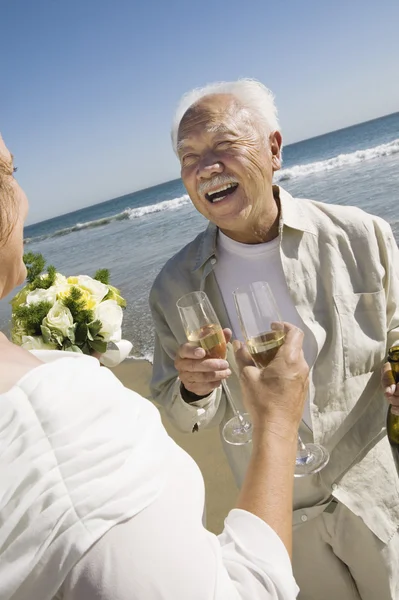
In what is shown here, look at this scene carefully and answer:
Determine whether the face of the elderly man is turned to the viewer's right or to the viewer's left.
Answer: to the viewer's left

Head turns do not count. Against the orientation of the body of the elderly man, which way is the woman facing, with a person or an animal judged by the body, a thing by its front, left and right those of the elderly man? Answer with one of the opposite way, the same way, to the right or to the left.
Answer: the opposite way

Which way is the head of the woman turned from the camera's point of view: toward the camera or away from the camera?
away from the camera

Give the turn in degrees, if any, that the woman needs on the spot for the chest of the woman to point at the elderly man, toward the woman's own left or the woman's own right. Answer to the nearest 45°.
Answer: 0° — they already face them

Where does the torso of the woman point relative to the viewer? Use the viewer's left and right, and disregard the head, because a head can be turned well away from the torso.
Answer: facing away from the viewer and to the right of the viewer

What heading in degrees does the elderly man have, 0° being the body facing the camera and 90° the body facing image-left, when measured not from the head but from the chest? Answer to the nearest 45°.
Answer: approximately 45°
